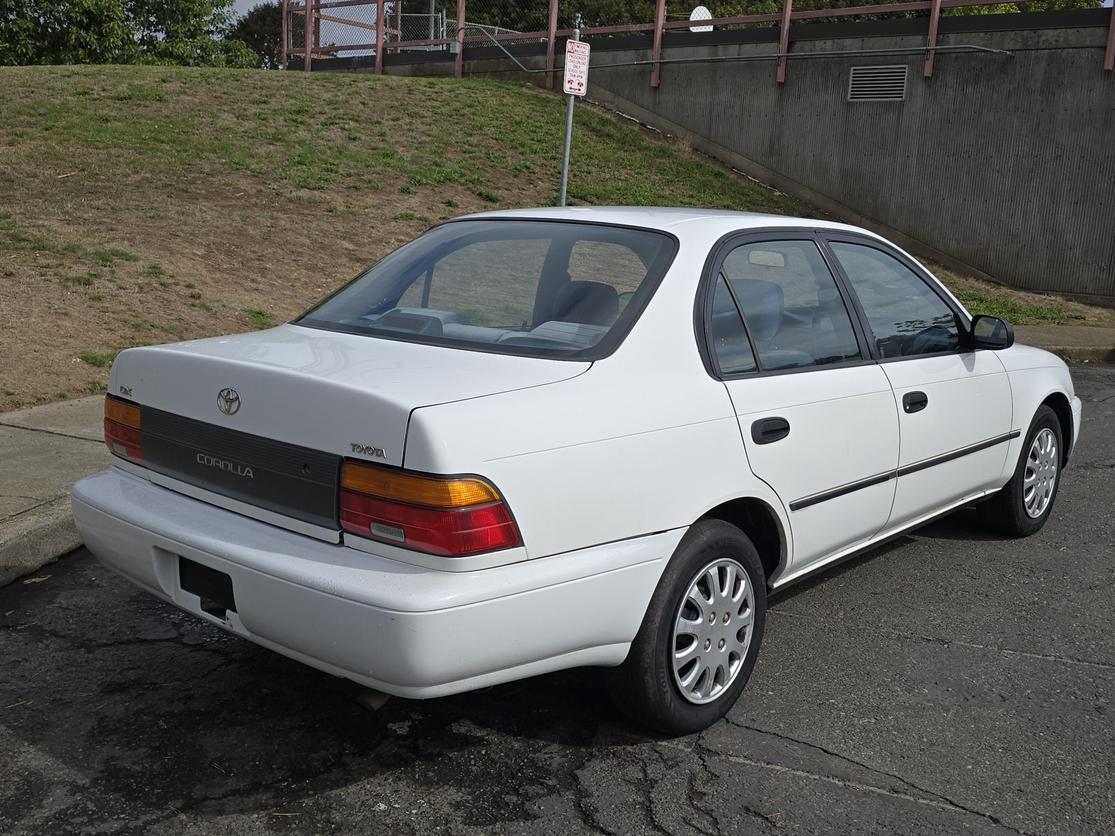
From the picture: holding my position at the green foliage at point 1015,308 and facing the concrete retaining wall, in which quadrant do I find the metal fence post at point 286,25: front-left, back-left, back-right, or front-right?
front-left

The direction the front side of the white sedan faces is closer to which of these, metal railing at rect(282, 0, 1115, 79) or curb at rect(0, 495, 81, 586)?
the metal railing

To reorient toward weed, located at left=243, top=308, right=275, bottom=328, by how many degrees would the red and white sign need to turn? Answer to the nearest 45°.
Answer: approximately 90° to its right

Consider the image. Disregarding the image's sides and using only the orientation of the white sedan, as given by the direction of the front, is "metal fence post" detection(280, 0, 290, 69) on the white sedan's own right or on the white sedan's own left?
on the white sedan's own left

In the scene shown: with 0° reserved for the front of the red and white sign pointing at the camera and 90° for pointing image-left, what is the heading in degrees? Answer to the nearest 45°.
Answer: approximately 0°

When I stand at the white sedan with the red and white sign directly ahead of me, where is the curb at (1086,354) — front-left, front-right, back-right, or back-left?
front-right

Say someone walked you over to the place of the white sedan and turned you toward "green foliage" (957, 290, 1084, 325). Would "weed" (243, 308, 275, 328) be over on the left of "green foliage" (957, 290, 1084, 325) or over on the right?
left

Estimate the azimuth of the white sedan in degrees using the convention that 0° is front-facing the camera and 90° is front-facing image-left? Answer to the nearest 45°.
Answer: approximately 225°

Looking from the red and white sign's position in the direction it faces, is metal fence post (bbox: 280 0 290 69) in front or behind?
behind

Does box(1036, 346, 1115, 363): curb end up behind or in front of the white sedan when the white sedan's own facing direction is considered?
in front

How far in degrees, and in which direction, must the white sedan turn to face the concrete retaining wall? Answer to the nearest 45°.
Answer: approximately 45° to its left

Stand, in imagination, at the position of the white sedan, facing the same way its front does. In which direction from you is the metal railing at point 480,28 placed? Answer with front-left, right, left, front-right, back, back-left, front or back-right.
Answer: front-left

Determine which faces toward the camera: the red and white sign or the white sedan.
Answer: the red and white sign

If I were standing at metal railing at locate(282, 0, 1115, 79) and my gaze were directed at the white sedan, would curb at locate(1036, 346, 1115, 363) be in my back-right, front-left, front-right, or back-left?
front-left

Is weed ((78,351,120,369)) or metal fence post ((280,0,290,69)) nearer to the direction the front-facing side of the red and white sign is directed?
the weed

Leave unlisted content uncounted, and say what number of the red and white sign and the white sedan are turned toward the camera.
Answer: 1
